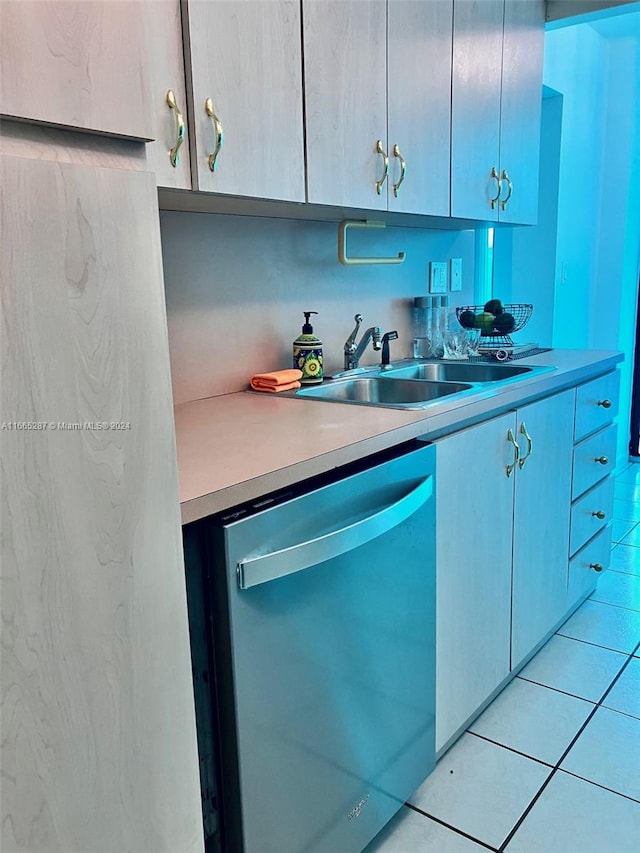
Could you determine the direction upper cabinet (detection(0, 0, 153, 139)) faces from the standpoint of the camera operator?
facing the viewer and to the right of the viewer

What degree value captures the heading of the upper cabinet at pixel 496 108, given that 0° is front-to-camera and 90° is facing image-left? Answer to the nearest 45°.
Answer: approximately 315°

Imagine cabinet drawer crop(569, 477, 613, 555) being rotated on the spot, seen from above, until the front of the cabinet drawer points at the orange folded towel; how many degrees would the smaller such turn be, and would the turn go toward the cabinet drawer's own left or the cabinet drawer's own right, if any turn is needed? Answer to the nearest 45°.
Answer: approximately 90° to the cabinet drawer's own right

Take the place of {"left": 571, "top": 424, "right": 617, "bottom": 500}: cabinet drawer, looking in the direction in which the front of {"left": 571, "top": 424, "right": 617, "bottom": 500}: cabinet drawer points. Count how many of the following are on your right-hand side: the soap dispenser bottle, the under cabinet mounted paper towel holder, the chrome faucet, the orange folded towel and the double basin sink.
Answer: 5

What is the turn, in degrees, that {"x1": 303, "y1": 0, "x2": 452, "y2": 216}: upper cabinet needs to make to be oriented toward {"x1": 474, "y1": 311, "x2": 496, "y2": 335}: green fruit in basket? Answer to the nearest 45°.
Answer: approximately 90° to its left

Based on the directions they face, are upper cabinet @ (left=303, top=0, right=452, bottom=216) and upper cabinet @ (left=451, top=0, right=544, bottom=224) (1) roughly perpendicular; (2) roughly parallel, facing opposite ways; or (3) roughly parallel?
roughly parallel

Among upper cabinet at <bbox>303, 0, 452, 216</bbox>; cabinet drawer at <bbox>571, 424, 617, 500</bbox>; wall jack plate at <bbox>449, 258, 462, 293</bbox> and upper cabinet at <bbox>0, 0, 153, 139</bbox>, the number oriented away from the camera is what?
0

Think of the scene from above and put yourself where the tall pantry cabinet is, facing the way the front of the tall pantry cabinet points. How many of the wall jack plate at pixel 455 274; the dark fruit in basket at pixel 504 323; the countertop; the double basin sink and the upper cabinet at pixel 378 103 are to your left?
5

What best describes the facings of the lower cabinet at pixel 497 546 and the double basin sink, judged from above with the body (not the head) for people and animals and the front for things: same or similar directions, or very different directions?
same or similar directions
